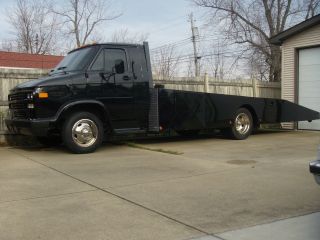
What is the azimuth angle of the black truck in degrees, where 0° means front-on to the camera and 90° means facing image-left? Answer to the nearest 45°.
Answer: approximately 45°

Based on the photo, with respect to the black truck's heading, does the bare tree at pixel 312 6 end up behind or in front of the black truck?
behind

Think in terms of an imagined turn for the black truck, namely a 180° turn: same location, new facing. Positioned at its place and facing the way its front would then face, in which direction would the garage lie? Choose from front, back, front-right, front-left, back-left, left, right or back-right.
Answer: front
